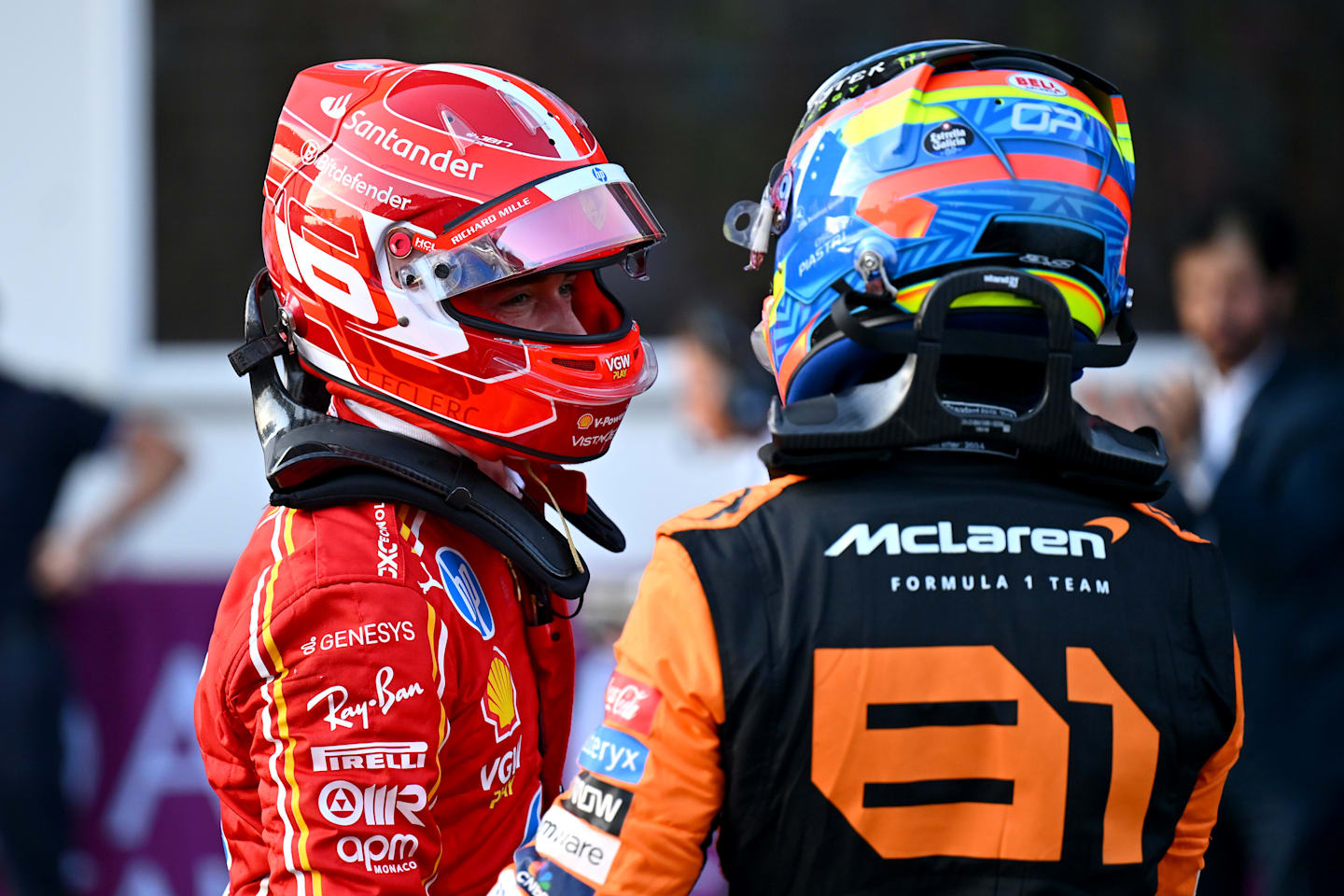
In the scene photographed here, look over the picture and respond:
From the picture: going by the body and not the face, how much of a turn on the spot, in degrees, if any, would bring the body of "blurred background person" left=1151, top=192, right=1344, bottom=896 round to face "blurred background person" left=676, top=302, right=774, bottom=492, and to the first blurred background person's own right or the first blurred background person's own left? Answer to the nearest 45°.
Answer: approximately 45° to the first blurred background person's own right

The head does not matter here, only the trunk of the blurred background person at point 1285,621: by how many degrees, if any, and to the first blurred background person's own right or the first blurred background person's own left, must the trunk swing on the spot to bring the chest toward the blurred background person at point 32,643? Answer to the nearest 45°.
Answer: approximately 45° to the first blurred background person's own right

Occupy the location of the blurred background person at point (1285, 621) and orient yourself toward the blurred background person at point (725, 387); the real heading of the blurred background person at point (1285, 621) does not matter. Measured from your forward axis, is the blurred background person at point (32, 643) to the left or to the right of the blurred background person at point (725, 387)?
left

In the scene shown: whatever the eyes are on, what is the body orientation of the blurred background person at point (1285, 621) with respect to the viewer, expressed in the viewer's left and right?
facing the viewer and to the left of the viewer
